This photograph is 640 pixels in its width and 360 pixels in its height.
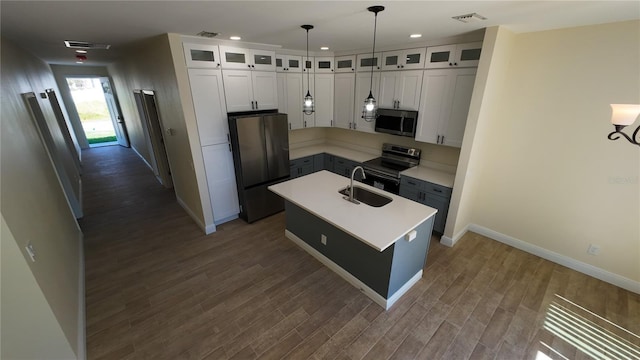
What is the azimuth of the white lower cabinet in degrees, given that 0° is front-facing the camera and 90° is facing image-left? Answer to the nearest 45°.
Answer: approximately 315°

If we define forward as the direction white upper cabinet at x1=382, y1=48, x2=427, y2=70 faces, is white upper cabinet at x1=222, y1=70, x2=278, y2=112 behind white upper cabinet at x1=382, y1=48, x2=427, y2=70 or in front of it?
in front

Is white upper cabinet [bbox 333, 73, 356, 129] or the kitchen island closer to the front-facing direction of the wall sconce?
the kitchen island

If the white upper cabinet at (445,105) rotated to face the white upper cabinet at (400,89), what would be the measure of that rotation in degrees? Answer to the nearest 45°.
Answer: approximately 45° to its right

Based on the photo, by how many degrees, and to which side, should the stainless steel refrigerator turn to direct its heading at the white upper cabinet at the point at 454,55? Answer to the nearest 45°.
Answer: approximately 45° to its left

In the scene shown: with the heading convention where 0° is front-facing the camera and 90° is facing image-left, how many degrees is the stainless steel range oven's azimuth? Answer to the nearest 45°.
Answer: approximately 45°

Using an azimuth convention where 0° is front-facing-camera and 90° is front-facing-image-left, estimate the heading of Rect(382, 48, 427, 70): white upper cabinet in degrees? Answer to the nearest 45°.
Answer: approximately 45°

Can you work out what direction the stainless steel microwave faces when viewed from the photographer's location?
facing the viewer and to the left of the viewer
